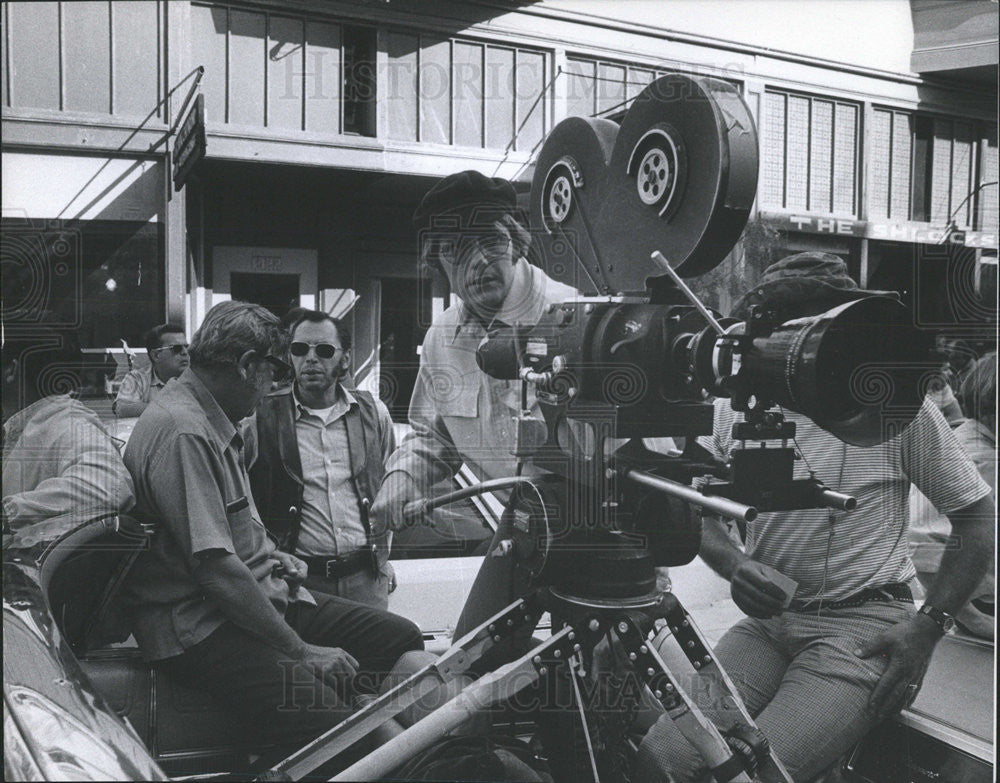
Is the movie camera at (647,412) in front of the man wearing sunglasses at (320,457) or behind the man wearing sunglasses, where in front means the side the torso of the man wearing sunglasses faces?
in front

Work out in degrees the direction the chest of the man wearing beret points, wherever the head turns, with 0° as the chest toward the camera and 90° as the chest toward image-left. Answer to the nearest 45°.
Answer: approximately 315°

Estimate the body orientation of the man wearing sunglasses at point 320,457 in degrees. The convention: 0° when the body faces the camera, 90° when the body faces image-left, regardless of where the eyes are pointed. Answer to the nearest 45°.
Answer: approximately 0°

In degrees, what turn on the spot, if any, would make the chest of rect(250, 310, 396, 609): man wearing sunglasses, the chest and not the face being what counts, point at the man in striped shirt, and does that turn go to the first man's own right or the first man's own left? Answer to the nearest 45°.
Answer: approximately 45° to the first man's own left
